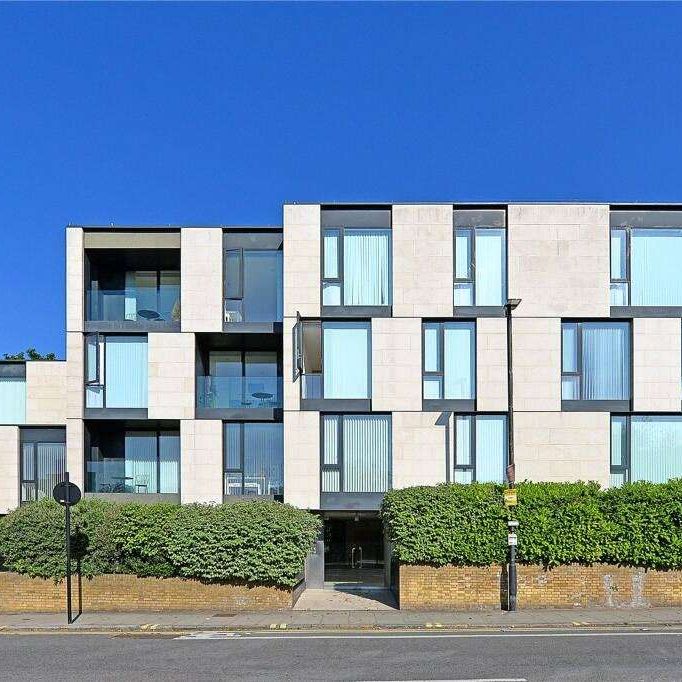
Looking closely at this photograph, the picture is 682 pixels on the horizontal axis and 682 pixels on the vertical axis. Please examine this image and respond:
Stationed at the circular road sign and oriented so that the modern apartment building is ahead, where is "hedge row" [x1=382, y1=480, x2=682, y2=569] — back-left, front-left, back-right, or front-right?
front-right

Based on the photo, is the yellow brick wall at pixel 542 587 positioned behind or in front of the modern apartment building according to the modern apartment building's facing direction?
in front

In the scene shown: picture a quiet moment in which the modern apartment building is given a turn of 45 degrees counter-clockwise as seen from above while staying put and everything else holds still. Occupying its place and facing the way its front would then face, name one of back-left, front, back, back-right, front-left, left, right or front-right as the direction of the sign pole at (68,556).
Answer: right

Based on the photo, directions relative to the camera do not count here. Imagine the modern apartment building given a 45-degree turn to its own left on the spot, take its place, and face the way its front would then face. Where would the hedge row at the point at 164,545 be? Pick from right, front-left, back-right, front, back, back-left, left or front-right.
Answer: right

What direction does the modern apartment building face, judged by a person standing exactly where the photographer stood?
facing the viewer

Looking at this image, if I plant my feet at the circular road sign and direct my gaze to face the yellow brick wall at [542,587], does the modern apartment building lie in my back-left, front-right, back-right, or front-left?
front-left
